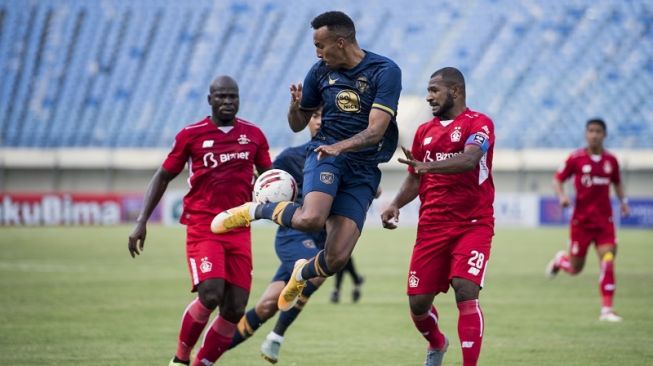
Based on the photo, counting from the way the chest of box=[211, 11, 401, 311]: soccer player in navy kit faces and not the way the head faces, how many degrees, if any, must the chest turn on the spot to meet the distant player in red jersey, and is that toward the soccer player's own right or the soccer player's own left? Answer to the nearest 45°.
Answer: approximately 180°

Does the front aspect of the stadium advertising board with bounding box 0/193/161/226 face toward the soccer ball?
yes

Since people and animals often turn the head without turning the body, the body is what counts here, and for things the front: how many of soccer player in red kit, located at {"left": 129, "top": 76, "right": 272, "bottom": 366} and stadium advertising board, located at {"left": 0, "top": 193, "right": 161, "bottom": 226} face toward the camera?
2

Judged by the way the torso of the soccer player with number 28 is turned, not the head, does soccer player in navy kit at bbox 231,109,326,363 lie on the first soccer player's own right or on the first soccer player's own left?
on the first soccer player's own right

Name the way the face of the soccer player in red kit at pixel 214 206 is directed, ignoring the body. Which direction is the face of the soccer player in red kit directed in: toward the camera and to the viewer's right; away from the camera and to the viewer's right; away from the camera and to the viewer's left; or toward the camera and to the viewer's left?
toward the camera and to the viewer's right

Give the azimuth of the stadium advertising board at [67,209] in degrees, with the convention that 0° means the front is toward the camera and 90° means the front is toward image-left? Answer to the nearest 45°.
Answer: approximately 0°

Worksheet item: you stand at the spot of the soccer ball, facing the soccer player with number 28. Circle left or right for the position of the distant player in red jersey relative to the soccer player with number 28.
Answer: left

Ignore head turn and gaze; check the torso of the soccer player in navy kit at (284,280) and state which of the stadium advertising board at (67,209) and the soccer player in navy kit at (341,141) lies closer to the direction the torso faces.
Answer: the soccer player in navy kit

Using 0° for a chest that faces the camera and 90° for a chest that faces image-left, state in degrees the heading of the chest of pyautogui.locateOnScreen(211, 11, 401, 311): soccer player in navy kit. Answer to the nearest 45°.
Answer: approximately 45°

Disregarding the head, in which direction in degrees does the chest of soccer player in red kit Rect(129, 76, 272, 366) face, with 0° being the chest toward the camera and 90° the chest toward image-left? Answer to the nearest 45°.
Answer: approximately 0°
